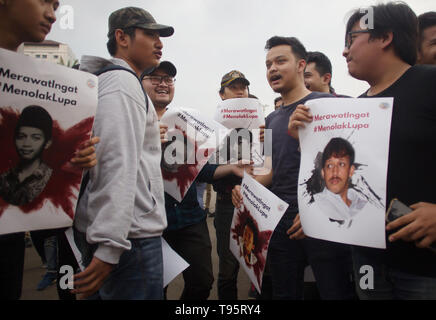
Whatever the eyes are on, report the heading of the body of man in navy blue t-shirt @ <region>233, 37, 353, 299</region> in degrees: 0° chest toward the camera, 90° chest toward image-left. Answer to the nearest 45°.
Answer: approximately 45°

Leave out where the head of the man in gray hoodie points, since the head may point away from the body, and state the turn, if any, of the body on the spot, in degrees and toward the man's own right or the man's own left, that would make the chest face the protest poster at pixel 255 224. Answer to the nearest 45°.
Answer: approximately 45° to the man's own left

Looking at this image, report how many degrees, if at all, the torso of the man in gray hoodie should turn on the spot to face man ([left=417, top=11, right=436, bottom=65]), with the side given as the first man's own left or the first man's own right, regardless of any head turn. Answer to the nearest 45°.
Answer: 0° — they already face them

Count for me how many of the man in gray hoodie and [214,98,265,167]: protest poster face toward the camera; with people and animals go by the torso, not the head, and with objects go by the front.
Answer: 1

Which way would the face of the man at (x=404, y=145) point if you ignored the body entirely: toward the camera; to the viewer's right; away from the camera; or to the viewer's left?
to the viewer's left

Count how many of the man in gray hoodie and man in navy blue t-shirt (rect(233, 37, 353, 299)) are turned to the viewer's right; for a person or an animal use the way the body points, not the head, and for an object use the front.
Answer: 1

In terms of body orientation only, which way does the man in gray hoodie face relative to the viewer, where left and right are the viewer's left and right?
facing to the right of the viewer
